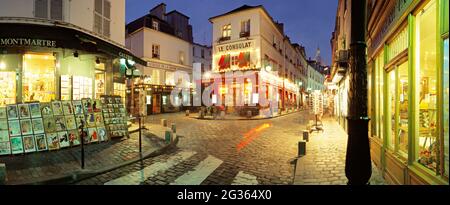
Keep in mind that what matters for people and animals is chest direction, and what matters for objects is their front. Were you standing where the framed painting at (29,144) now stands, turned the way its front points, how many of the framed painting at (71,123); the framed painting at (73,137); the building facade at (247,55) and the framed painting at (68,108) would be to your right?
0

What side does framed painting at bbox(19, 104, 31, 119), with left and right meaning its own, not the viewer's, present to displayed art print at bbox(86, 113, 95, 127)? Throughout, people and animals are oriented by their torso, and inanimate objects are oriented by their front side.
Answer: left

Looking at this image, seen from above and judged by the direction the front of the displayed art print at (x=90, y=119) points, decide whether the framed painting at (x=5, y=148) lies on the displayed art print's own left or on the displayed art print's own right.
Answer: on the displayed art print's own right

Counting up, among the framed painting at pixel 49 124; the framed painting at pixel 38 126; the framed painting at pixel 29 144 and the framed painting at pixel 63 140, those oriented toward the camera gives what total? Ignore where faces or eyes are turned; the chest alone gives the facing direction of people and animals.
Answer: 4

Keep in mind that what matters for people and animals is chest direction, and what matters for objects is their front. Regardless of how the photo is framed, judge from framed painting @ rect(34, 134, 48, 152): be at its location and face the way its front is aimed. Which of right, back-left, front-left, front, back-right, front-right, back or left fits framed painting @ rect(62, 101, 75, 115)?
back-left

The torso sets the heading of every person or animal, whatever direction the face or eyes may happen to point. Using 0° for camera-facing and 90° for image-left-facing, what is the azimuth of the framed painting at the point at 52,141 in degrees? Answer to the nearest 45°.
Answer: approximately 0°

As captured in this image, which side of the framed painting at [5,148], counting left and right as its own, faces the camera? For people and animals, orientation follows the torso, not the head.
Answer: front

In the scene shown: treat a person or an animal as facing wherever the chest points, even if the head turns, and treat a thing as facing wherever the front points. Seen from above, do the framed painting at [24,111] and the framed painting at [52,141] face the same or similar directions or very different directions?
same or similar directions

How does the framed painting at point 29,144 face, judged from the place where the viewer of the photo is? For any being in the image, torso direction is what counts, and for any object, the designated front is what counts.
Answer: facing the viewer

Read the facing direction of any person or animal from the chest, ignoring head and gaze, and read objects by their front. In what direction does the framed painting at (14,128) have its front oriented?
toward the camera

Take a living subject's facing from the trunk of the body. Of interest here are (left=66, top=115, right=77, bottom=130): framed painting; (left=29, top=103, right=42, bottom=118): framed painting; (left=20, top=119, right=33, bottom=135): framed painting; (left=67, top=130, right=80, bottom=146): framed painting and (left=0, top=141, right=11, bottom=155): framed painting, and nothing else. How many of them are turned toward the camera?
5

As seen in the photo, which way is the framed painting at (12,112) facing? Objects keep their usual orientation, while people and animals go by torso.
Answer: toward the camera

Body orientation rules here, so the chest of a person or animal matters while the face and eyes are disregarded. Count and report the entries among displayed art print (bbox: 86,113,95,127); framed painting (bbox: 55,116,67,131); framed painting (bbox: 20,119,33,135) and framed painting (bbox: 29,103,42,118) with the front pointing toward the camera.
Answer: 4
